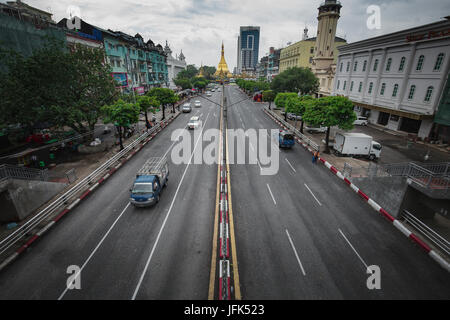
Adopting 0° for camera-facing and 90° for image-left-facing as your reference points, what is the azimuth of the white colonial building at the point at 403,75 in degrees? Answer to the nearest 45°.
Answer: approximately 45°

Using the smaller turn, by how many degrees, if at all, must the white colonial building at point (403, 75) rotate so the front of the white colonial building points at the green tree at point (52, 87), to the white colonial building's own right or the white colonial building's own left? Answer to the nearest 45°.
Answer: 0° — it already faces it

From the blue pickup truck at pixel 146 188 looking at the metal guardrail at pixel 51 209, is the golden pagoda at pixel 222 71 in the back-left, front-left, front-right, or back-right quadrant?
back-right

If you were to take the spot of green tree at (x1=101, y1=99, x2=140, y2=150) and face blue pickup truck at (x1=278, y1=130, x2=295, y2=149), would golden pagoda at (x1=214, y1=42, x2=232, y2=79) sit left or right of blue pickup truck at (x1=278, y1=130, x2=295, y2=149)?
left

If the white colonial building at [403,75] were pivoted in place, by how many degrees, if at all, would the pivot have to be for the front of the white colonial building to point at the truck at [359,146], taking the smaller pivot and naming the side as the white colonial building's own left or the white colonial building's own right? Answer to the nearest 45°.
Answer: approximately 45° to the white colonial building's own left

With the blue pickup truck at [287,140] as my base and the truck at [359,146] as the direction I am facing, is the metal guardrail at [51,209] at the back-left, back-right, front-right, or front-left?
back-right

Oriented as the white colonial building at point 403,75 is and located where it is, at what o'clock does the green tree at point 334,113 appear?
The green tree is roughly at 11 o'clock from the white colonial building.

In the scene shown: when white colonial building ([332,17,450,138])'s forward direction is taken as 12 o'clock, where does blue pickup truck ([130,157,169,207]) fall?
The blue pickup truck is roughly at 11 o'clock from the white colonial building.

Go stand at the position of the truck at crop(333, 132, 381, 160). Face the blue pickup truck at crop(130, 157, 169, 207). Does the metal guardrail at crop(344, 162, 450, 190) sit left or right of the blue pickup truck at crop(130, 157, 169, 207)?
left

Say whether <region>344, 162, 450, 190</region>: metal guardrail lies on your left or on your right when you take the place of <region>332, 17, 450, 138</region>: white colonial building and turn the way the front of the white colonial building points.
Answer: on your left
